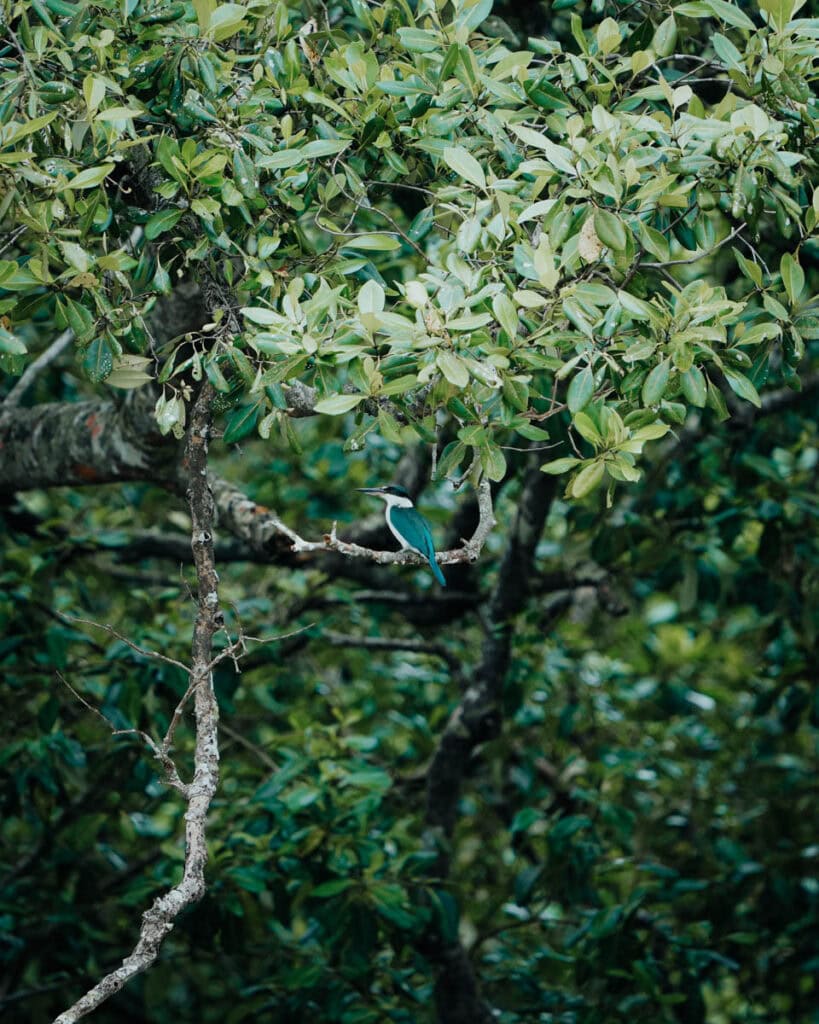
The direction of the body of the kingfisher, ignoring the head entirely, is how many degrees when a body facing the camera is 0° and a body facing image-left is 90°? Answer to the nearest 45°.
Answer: approximately 90°
